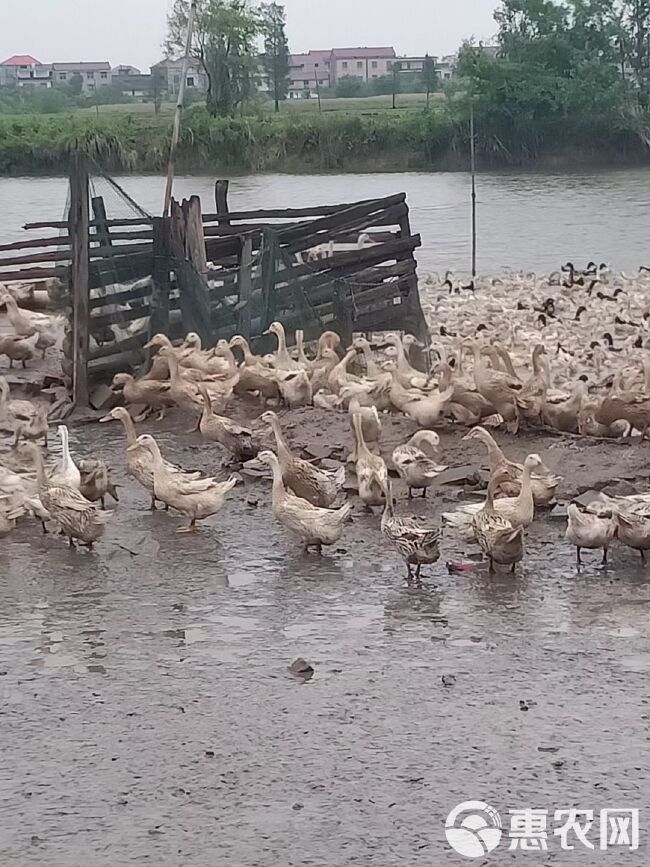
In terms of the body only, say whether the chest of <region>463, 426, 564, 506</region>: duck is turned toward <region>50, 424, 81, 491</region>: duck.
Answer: yes

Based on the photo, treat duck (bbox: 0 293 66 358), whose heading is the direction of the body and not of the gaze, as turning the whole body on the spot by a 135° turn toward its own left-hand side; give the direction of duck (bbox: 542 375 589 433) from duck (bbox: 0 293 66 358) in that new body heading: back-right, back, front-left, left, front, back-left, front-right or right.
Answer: front

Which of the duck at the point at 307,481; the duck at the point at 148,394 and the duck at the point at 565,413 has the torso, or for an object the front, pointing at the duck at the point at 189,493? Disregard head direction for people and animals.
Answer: the duck at the point at 307,481

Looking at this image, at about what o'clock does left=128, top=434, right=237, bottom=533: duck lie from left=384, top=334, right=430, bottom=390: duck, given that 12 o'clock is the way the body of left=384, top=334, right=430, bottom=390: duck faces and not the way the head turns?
left=128, top=434, right=237, bottom=533: duck is roughly at 10 o'clock from left=384, top=334, right=430, bottom=390: duck.

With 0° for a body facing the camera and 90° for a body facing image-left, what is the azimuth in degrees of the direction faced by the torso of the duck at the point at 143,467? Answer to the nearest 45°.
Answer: approximately 90°

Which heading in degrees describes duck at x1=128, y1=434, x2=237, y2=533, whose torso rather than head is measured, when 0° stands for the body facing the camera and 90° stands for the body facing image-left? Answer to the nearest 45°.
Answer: approximately 90°

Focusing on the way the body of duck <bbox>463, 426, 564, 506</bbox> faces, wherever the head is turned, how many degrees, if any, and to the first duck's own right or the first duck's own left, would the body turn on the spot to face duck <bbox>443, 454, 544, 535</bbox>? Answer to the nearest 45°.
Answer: approximately 90° to the first duck's own left

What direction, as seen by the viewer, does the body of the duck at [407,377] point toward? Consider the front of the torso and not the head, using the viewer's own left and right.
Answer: facing to the left of the viewer
